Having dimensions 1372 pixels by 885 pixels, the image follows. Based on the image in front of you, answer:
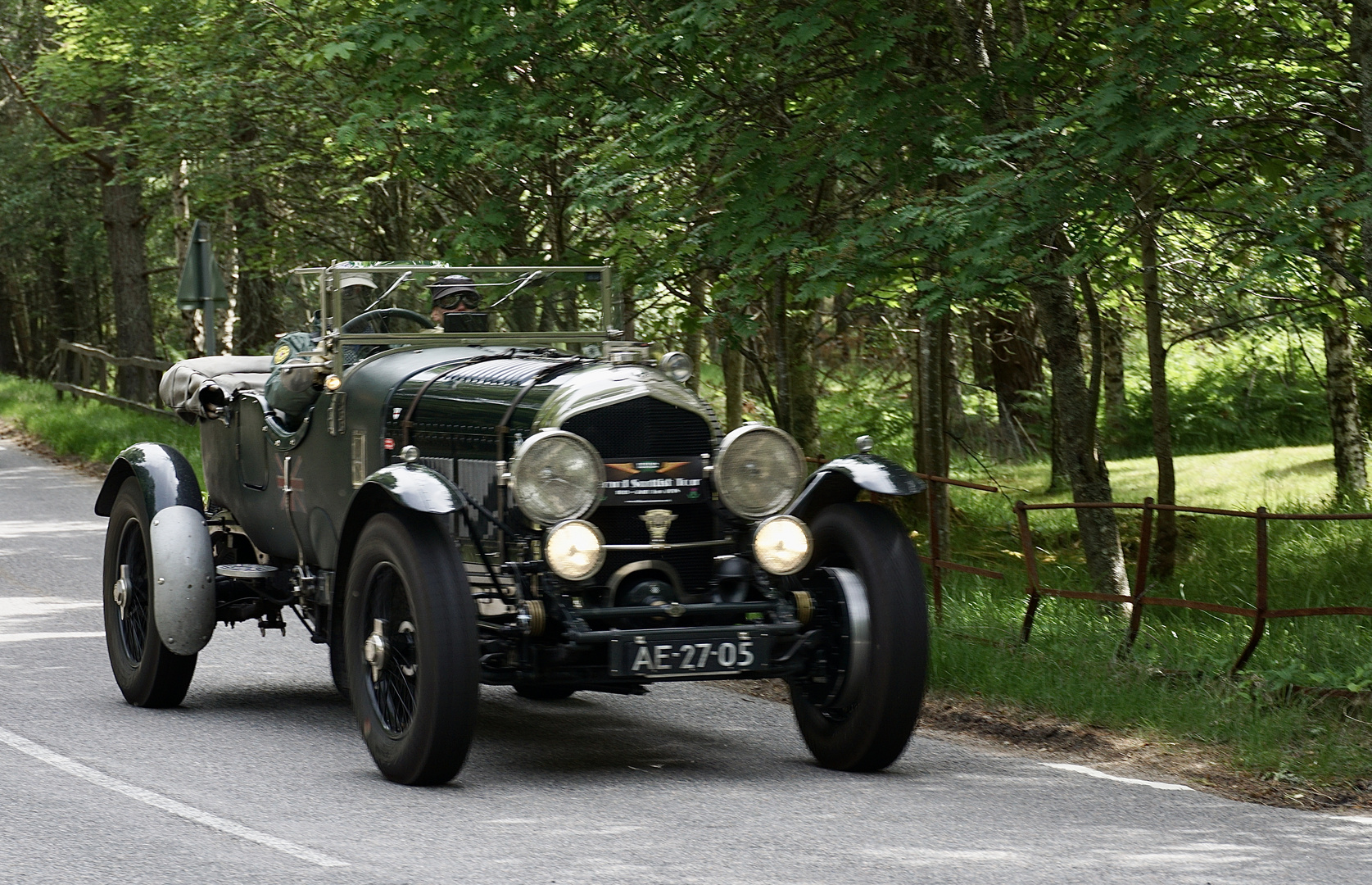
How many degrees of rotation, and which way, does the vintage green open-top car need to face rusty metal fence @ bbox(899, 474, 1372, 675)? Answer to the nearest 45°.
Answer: approximately 45° to its left

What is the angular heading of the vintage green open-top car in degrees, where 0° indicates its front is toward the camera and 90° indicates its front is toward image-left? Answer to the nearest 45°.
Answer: approximately 315°

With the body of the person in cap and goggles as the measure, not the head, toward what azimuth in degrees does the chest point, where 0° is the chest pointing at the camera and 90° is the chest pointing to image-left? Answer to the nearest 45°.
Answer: approximately 315°

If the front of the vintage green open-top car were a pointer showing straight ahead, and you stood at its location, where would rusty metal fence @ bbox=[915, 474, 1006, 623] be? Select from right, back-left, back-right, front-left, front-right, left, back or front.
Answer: left

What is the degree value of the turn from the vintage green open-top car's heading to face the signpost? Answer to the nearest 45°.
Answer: approximately 135° to its left

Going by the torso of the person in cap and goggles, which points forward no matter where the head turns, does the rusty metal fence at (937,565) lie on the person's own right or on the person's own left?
on the person's own left
